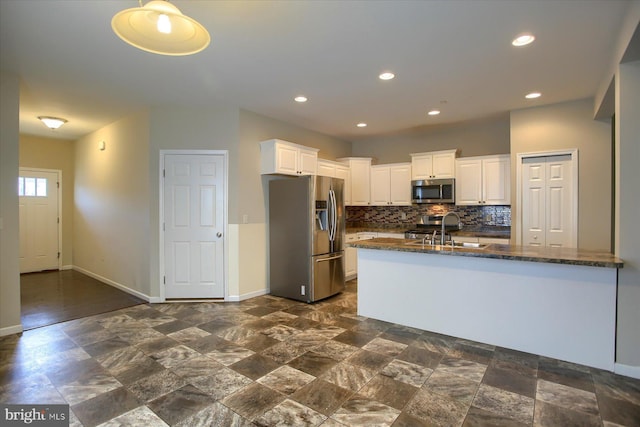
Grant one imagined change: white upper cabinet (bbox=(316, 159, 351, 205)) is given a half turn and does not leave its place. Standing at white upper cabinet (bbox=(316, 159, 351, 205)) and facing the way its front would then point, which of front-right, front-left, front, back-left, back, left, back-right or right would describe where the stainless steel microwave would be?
back-right

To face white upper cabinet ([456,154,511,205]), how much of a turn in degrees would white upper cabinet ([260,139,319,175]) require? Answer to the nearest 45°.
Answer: approximately 45° to its left

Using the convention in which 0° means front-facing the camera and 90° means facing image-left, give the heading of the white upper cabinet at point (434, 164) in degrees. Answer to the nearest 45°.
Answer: approximately 0°

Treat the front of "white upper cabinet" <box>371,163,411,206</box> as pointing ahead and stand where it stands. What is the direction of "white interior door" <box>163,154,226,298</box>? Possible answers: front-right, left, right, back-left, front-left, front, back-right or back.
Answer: front-right

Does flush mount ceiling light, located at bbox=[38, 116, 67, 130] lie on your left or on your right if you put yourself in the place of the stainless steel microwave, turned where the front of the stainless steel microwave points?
on your right

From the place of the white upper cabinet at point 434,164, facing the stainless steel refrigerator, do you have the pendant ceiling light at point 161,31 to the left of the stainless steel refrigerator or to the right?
left

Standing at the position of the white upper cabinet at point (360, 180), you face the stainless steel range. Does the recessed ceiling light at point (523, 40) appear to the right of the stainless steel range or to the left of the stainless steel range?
right

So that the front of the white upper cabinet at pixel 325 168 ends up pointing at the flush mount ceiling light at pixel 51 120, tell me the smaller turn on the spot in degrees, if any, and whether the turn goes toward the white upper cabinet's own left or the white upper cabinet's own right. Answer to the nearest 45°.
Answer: approximately 135° to the white upper cabinet's own right

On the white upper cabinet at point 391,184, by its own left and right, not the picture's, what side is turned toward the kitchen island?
front

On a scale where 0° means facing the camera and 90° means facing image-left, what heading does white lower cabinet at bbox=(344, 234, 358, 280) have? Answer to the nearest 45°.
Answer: approximately 315°

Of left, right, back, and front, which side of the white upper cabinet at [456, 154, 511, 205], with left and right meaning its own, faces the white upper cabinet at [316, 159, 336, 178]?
right

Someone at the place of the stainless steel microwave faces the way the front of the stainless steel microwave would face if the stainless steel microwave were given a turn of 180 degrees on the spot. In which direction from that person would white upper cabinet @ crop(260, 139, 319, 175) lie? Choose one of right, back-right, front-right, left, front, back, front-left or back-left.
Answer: back-left
